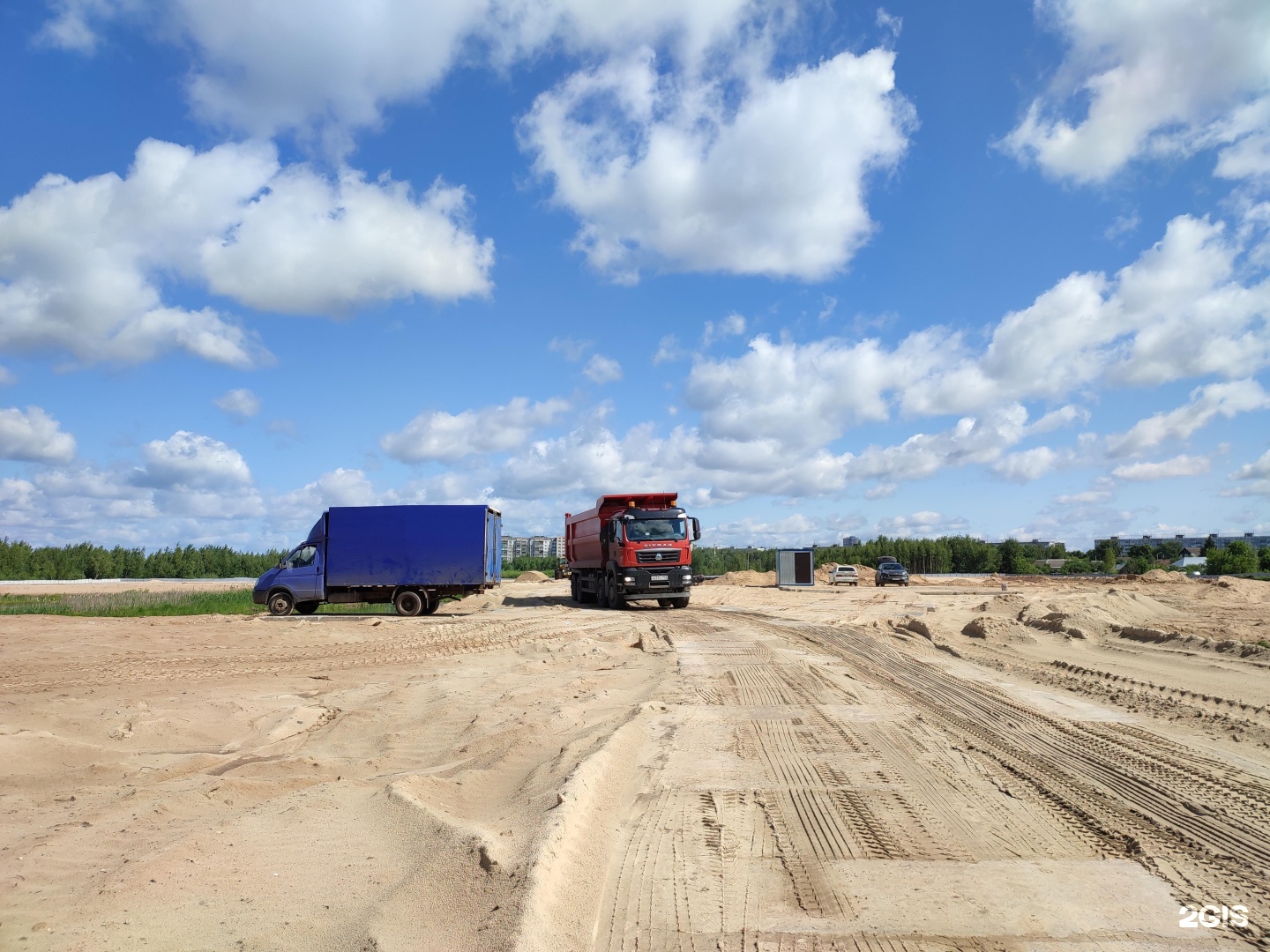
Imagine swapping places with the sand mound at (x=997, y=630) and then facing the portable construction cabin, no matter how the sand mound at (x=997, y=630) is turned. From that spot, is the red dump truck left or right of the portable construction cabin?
left

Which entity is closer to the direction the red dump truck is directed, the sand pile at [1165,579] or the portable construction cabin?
the sand pile

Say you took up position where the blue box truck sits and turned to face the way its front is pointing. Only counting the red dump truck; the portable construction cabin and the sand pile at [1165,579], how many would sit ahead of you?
0

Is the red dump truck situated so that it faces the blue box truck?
no

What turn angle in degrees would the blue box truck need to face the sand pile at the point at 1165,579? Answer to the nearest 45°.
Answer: approximately 180°

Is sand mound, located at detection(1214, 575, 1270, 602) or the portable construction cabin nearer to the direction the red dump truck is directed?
the sand mound

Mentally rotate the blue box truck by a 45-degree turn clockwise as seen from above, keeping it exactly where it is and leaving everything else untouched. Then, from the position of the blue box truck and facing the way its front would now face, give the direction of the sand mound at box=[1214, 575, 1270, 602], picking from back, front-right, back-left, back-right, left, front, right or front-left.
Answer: back-right

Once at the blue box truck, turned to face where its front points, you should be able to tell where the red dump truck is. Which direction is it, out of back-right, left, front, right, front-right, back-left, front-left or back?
back

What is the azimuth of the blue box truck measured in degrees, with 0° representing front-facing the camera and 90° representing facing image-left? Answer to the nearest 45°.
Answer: approximately 90°

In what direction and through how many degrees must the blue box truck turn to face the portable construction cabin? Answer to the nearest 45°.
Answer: approximately 135° to its right

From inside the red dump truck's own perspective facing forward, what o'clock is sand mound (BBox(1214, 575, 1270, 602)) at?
The sand mound is roughly at 10 o'clock from the red dump truck.

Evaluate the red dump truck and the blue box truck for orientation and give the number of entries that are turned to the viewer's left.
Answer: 1

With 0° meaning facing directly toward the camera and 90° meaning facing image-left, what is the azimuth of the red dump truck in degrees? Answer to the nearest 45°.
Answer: approximately 315°

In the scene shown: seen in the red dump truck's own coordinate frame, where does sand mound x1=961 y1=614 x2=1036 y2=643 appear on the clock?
The sand mound is roughly at 12 o'clock from the red dump truck.

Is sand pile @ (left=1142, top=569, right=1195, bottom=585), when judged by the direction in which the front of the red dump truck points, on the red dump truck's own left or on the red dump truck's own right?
on the red dump truck's own left

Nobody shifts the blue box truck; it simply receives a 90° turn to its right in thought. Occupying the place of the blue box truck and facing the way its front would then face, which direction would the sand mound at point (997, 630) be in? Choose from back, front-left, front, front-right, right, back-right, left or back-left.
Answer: back-right

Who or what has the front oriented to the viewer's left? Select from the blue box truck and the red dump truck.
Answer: the blue box truck
